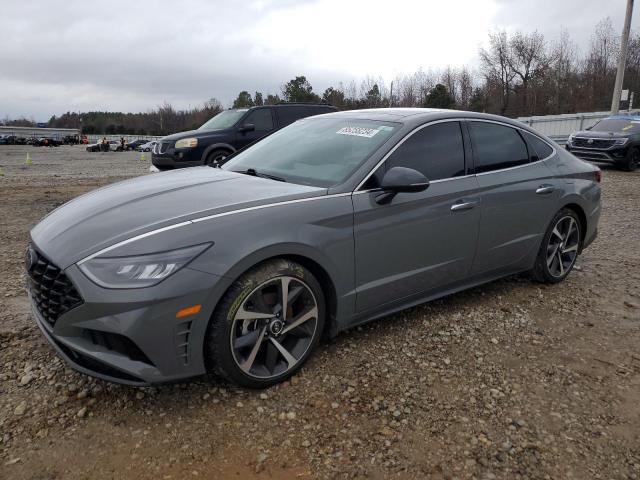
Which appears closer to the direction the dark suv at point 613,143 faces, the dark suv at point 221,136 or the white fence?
the dark suv

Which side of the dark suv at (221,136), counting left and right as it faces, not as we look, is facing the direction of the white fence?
back

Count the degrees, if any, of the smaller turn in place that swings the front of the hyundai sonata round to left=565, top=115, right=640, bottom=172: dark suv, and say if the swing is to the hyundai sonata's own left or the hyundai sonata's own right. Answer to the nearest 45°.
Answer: approximately 180°

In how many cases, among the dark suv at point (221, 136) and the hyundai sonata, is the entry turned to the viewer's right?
0

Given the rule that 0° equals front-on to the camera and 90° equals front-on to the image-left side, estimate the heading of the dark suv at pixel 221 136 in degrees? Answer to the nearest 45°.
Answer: approximately 45°

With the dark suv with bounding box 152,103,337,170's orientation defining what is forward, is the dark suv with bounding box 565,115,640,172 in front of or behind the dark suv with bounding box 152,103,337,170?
behind

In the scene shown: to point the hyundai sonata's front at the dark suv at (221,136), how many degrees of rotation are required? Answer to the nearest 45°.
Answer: approximately 135° to its right

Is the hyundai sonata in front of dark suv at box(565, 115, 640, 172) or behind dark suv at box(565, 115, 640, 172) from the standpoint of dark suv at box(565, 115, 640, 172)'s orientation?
in front

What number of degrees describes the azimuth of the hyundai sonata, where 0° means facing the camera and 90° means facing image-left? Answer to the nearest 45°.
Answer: approximately 45°

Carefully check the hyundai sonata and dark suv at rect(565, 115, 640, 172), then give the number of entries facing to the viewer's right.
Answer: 0

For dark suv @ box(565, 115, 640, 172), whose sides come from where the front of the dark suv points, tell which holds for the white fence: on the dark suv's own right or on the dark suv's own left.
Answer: on the dark suv's own right
